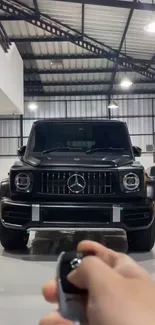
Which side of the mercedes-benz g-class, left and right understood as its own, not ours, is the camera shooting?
front
